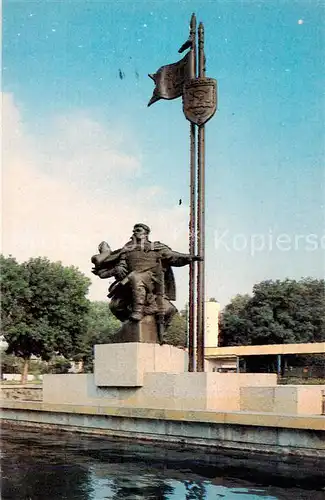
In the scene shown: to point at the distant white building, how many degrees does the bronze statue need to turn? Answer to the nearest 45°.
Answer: approximately 180°

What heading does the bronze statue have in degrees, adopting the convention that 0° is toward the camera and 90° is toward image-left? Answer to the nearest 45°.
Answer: approximately 0°

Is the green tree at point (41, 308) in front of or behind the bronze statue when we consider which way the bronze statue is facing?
behind

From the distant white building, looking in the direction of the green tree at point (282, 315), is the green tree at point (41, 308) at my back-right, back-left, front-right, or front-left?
back-right

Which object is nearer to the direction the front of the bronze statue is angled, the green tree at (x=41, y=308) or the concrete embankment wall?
the concrete embankment wall

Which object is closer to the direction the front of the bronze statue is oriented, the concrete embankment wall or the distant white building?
the concrete embankment wall

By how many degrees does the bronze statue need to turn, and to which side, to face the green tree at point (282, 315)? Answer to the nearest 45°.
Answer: approximately 180°
